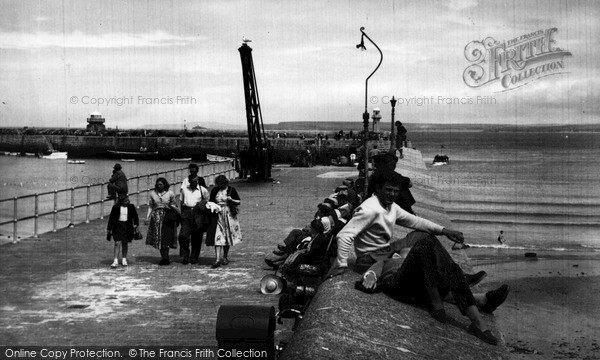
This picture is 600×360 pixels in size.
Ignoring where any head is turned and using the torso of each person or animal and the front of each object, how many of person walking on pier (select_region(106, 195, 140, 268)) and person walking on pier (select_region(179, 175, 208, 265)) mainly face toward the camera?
2

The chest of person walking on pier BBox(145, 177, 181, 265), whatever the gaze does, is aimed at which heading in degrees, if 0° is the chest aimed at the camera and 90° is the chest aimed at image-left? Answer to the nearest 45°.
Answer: approximately 0°

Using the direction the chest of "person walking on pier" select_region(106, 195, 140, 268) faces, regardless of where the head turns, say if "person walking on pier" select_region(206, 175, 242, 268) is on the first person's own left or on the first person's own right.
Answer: on the first person's own left

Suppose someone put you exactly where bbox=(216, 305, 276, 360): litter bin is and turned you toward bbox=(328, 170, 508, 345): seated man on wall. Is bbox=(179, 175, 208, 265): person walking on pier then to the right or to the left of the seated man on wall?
left

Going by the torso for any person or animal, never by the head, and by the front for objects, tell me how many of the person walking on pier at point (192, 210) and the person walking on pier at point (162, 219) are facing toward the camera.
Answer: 2
